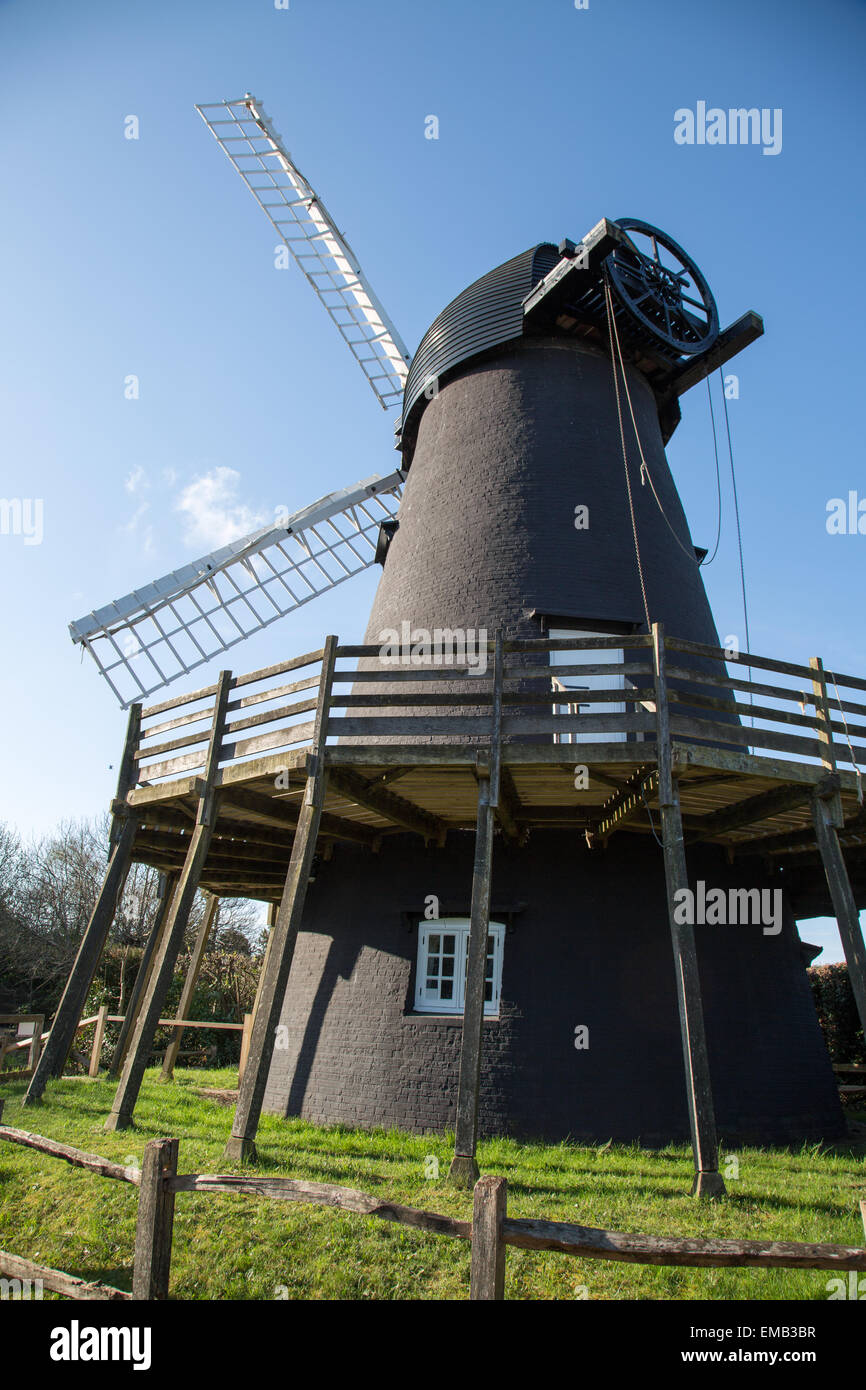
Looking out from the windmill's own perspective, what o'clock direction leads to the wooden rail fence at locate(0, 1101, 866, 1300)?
The wooden rail fence is roughly at 8 o'clock from the windmill.

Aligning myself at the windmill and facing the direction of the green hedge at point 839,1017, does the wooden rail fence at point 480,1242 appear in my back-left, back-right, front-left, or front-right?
back-right

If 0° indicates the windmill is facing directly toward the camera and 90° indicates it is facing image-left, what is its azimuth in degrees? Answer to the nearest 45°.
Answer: approximately 135°

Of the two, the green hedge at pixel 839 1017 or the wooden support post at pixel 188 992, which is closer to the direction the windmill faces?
the wooden support post

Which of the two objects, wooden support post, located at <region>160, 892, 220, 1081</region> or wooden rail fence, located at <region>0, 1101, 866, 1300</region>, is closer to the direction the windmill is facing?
the wooden support post

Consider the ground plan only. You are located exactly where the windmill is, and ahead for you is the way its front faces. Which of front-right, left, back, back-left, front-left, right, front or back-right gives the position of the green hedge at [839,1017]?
right
